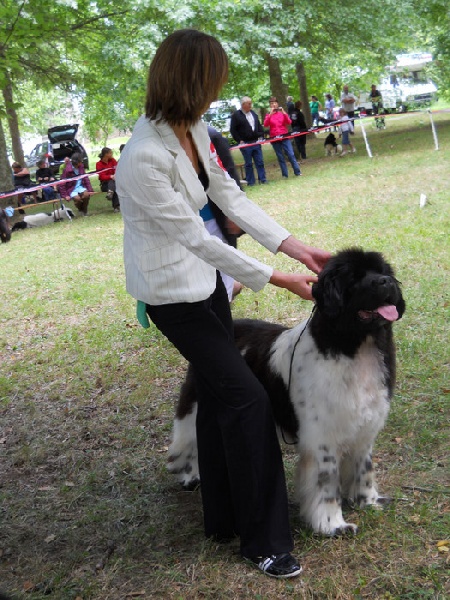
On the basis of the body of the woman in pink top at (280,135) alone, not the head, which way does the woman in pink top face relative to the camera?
toward the camera

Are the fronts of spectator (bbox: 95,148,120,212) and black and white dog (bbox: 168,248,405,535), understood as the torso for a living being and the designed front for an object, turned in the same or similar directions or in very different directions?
same or similar directions

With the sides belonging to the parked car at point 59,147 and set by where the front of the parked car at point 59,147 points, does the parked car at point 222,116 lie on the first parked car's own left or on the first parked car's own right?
on the first parked car's own right

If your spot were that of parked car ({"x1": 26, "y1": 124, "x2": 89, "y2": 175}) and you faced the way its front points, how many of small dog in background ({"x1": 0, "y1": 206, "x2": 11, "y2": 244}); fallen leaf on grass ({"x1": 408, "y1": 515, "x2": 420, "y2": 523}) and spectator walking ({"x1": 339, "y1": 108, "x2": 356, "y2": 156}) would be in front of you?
0

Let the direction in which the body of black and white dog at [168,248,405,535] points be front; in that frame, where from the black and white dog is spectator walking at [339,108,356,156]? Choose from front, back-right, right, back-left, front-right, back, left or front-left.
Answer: back-left

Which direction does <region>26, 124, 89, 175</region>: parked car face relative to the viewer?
away from the camera

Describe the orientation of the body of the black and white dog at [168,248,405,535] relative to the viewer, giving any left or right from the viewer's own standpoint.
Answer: facing the viewer and to the right of the viewer

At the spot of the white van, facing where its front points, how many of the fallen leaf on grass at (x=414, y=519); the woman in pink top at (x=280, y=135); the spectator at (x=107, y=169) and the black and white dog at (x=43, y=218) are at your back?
0

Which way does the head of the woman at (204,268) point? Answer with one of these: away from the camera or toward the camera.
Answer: away from the camera

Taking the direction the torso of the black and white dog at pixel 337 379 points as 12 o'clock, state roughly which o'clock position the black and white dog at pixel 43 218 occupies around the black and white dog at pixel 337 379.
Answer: the black and white dog at pixel 43 218 is roughly at 7 o'clock from the black and white dog at pixel 337 379.

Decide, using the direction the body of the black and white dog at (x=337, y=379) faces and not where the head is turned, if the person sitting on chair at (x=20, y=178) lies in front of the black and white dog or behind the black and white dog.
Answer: behind

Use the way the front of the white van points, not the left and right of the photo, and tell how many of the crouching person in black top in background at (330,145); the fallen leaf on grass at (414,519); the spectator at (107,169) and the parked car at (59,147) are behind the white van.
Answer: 0

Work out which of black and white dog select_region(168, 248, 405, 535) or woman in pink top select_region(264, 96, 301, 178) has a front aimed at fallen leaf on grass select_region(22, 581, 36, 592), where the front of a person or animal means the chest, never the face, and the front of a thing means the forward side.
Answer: the woman in pink top

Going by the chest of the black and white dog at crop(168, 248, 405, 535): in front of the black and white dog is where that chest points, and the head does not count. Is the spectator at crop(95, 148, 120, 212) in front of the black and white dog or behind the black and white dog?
behind

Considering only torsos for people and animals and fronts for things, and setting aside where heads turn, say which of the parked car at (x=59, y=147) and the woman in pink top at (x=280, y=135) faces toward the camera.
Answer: the woman in pink top

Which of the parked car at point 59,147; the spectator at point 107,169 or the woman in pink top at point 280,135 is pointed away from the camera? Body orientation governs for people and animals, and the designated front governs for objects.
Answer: the parked car
